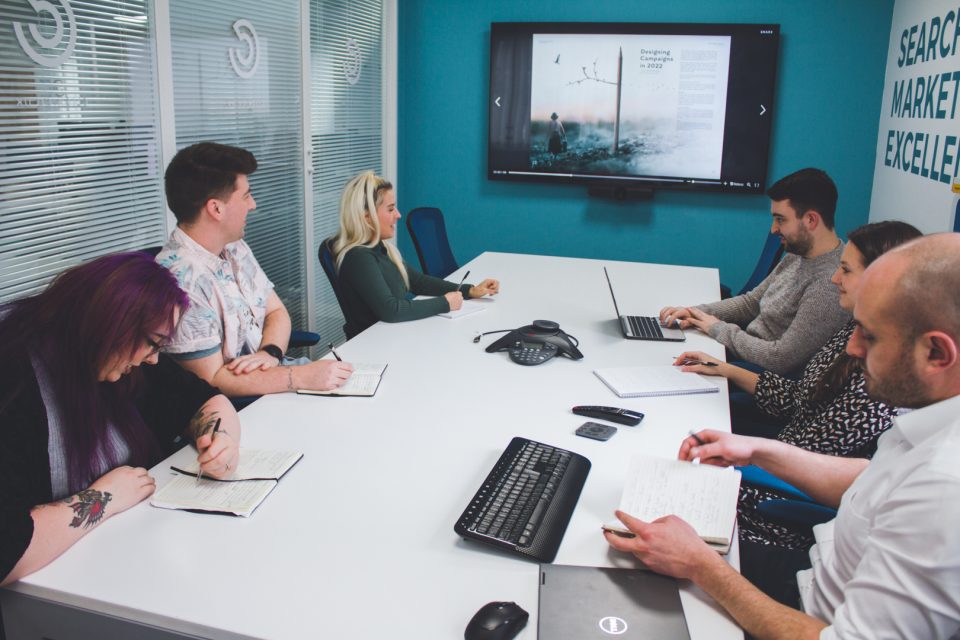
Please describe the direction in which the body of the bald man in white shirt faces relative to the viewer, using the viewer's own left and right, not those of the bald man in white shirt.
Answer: facing to the left of the viewer

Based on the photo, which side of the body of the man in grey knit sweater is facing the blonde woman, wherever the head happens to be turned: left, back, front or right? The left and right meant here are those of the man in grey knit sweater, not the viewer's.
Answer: front

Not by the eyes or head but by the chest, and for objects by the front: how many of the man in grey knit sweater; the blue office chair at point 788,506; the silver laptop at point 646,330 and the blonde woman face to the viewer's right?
2

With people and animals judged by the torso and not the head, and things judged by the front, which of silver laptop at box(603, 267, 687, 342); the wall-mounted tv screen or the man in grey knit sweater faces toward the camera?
the wall-mounted tv screen

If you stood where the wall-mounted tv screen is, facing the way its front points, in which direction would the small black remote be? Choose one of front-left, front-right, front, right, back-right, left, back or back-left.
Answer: front

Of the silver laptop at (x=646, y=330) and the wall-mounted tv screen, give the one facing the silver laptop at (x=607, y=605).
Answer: the wall-mounted tv screen

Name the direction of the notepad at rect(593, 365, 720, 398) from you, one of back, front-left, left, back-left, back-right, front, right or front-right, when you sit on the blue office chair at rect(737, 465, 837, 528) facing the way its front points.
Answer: front-right

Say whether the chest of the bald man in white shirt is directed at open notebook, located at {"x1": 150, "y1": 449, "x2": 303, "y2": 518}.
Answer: yes

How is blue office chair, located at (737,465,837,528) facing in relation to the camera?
to the viewer's left

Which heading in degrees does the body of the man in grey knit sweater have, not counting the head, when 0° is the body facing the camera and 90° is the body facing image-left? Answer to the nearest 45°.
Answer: approximately 90°

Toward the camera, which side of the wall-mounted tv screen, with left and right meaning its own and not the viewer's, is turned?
front

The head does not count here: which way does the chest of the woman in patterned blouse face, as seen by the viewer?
to the viewer's left

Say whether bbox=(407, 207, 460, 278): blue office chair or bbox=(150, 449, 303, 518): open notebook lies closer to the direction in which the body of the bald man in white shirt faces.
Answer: the open notebook

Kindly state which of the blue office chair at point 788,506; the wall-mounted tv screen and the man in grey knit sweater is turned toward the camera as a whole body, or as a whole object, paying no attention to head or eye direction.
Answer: the wall-mounted tv screen
